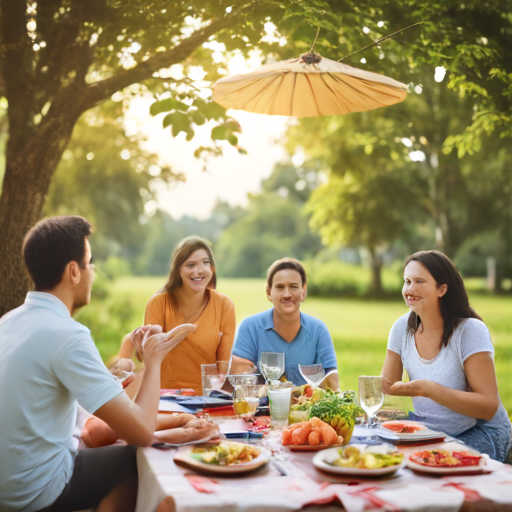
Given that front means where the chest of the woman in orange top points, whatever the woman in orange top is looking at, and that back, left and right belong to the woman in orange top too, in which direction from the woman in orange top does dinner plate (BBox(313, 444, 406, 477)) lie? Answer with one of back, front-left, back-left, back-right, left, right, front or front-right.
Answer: front

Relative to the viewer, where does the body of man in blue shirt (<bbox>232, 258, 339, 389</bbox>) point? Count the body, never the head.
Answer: toward the camera

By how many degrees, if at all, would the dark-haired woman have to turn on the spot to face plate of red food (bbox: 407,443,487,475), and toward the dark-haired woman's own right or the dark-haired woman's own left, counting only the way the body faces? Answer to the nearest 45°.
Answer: approximately 45° to the dark-haired woman's own left

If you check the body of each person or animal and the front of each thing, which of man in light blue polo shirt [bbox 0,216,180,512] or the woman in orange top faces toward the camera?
the woman in orange top

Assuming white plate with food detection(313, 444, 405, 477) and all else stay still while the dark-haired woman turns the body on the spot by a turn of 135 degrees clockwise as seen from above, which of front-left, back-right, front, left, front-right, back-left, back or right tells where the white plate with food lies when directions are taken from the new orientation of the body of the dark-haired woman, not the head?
back

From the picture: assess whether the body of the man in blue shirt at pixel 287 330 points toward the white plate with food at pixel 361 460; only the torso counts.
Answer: yes

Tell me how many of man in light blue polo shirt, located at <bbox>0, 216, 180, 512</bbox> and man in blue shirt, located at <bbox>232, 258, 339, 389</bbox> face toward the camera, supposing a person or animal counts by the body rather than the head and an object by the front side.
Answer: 1

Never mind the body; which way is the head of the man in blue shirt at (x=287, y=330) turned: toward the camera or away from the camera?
toward the camera

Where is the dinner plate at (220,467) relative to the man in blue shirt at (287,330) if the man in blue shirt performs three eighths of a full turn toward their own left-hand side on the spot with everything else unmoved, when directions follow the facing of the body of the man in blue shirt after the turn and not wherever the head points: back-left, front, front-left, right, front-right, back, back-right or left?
back-right

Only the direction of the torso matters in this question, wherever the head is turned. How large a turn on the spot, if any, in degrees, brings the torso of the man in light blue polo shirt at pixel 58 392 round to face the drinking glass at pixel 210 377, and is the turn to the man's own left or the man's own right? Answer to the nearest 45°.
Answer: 0° — they already face it

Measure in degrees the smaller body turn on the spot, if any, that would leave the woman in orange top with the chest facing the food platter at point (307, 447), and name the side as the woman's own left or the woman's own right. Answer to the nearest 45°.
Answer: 0° — they already face it

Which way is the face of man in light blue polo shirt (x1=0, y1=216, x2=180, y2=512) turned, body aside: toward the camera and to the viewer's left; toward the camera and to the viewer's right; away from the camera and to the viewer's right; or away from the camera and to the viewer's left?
away from the camera and to the viewer's right

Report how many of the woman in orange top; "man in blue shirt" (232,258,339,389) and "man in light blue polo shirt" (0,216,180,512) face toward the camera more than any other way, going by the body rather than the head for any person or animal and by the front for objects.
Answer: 2

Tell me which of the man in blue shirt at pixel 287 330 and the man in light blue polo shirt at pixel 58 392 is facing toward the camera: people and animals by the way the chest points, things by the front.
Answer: the man in blue shirt

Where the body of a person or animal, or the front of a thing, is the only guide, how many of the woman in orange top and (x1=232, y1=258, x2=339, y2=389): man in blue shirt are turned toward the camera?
2

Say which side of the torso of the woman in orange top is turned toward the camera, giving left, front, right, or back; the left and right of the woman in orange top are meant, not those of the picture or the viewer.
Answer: front

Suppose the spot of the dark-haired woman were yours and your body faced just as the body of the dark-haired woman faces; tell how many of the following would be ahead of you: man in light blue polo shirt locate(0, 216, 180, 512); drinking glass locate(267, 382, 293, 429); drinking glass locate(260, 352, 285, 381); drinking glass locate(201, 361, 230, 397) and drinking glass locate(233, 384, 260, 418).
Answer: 5

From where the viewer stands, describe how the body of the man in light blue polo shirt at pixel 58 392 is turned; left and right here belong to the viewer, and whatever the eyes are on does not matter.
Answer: facing away from the viewer and to the right of the viewer
